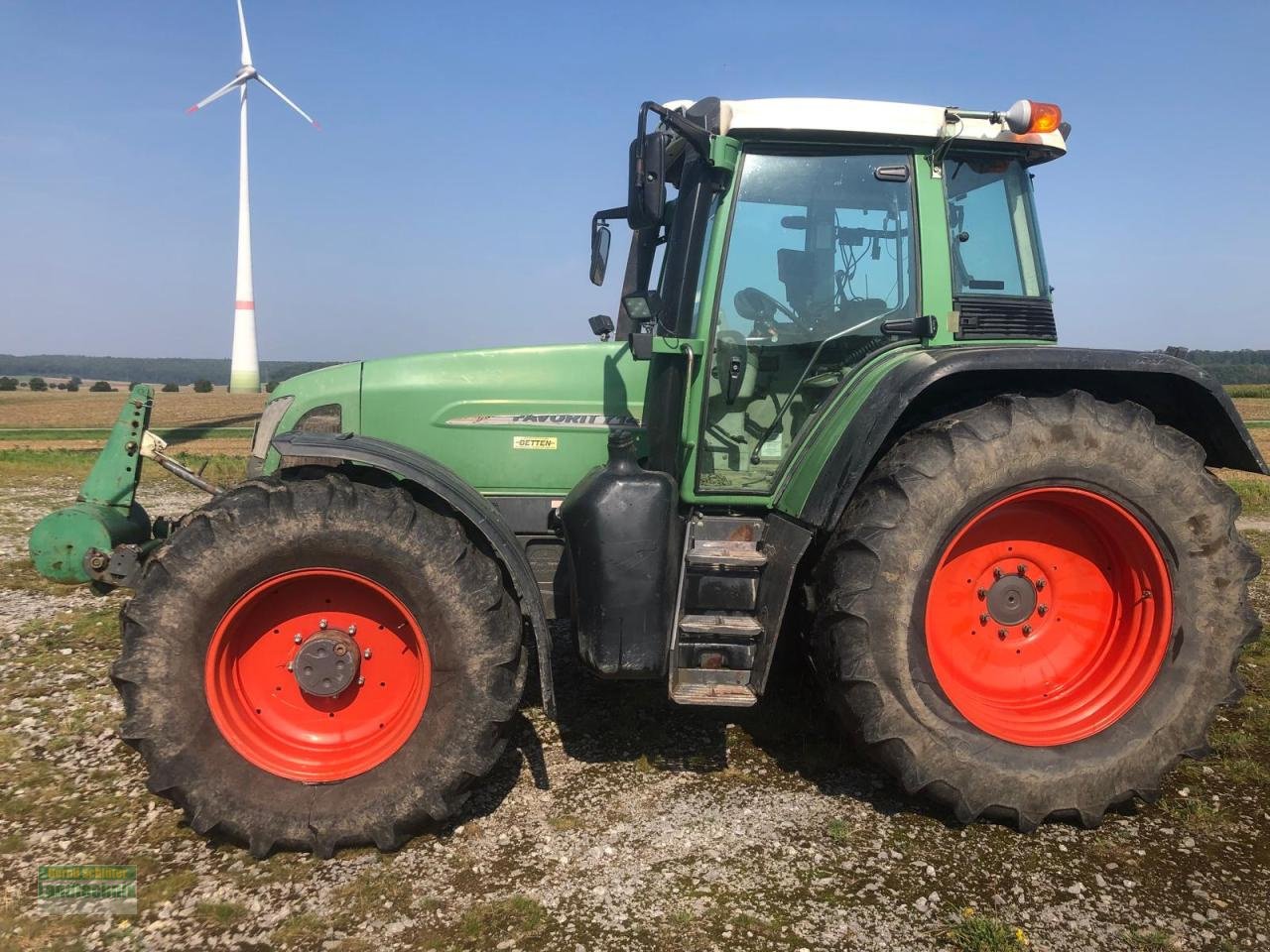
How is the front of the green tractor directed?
to the viewer's left
